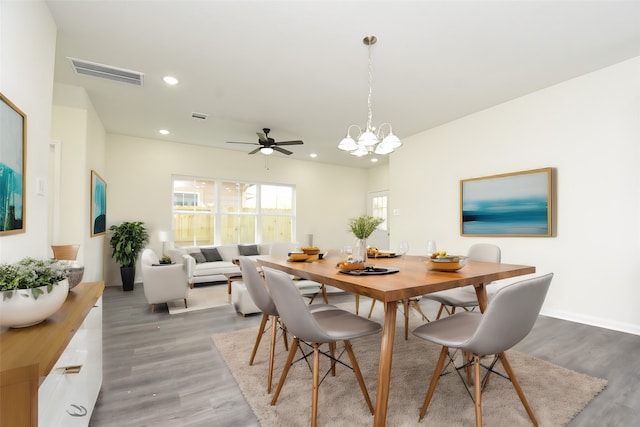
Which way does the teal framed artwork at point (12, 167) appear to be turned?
to the viewer's right

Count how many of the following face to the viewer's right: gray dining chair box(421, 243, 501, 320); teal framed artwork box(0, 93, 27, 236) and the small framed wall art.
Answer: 2

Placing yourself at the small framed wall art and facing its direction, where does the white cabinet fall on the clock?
The white cabinet is roughly at 3 o'clock from the small framed wall art.

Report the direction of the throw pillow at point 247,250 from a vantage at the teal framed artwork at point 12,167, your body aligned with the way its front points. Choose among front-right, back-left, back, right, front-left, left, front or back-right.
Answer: front-left

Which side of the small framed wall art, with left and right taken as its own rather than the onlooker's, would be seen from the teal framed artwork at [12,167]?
right

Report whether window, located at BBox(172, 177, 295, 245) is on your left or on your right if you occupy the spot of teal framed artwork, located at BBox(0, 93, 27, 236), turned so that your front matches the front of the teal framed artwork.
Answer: on your left

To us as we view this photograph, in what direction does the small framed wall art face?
facing to the right of the viewer

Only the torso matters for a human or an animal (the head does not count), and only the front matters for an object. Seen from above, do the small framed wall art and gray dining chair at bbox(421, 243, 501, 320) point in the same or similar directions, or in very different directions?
very different directions

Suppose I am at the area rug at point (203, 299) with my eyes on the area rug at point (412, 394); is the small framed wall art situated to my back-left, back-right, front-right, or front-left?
back-right

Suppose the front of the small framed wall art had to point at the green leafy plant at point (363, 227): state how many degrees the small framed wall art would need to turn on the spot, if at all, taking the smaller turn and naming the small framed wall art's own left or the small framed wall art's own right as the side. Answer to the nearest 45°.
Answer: approximately 45° to the small framed wall art's own right

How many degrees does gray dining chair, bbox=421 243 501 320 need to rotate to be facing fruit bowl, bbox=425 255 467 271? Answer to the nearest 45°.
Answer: approximately 45° to its left

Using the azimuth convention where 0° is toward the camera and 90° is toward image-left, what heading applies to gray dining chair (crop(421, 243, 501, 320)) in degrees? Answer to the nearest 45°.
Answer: approximately 45°

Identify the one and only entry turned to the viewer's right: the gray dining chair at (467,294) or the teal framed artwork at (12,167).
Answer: the teal framed artwork

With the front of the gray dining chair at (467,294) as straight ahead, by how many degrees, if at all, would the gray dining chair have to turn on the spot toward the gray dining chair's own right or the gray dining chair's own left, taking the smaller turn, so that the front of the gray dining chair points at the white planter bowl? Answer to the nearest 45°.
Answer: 0° — it already faces it
